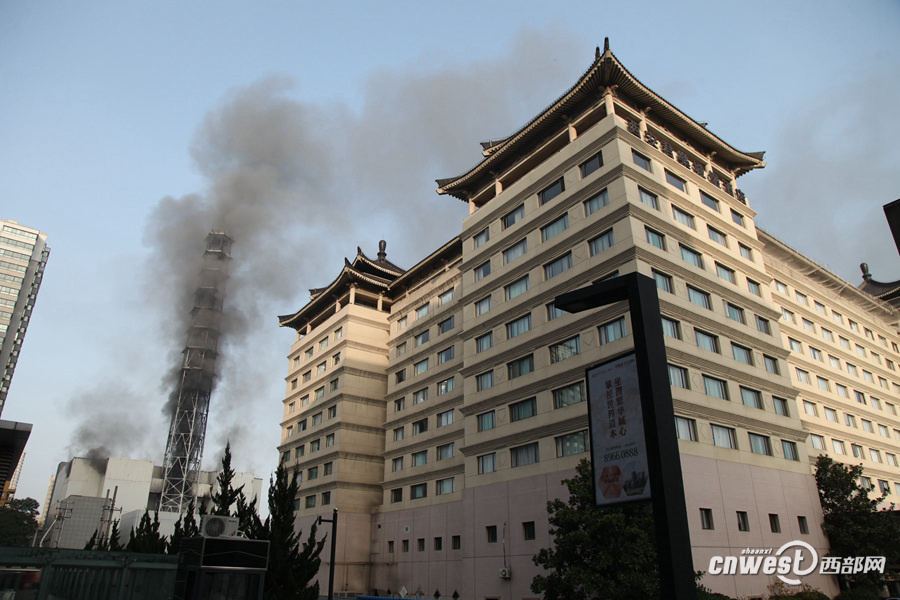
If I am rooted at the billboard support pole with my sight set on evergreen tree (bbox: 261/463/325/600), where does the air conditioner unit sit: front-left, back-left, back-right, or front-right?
front-left
